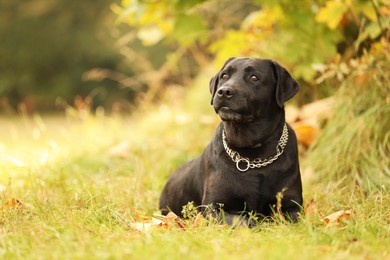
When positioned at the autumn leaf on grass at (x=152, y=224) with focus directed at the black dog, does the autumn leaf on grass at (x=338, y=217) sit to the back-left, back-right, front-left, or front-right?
front-right

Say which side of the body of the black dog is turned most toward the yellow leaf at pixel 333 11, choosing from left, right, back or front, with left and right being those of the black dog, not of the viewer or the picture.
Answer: left

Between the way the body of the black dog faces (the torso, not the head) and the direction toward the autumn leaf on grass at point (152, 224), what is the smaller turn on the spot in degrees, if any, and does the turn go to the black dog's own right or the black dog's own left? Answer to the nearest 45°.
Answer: approximately 90° to the black dog's own right

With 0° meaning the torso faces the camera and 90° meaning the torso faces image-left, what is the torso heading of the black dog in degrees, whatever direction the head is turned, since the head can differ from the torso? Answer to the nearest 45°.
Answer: approximately 315°

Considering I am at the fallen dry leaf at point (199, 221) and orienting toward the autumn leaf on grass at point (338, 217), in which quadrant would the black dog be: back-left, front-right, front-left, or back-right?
front-left

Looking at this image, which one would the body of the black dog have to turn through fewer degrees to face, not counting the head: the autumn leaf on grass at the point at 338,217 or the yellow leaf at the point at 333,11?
the autumn leaf on grass

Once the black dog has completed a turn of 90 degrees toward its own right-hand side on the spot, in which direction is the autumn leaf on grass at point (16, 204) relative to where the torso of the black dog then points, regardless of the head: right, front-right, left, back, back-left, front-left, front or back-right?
front-right
